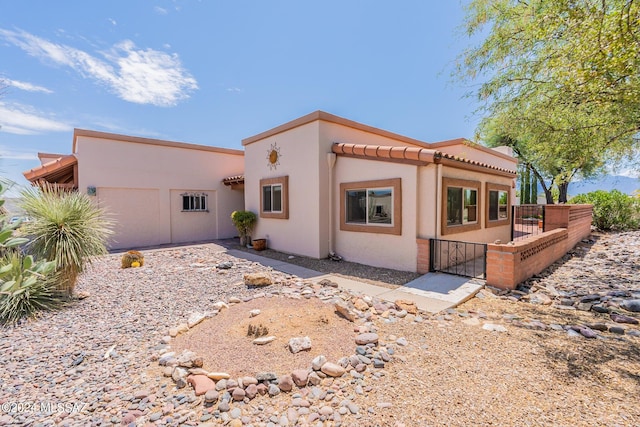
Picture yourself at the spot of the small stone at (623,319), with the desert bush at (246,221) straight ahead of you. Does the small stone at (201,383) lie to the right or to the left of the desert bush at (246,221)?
left
